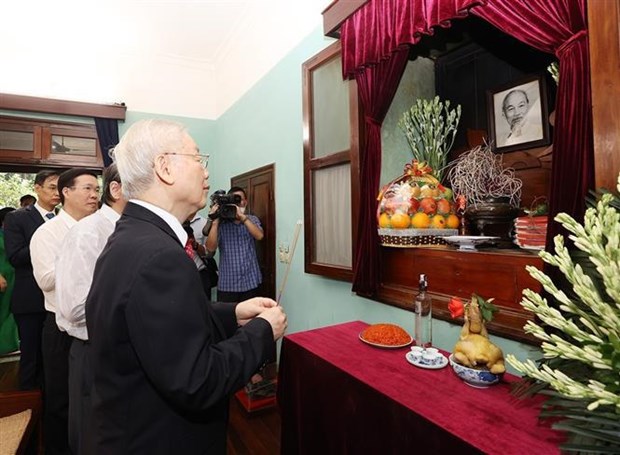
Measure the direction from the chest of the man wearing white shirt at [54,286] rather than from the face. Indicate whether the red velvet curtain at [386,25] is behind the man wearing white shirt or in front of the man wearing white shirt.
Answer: in front

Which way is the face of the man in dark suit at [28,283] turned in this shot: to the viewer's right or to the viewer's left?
to the viewer's right

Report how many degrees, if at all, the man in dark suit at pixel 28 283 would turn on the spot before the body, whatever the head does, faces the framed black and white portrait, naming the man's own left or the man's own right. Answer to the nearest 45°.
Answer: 0° — they already face it

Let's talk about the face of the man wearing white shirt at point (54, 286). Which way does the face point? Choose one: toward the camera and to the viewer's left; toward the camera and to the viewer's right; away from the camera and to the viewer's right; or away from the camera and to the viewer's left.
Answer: toward the camera and to the viewer's right

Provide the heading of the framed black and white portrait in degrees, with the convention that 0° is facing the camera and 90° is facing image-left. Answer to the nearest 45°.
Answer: approximately 45°

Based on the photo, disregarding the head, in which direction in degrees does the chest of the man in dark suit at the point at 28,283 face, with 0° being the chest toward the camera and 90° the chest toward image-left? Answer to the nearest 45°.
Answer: approximately 315°

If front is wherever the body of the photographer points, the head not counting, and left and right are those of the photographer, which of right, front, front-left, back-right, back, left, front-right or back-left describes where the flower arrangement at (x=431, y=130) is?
front-left

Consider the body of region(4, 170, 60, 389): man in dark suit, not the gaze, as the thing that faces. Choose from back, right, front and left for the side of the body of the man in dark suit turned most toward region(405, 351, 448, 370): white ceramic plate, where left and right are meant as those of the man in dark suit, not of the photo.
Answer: front

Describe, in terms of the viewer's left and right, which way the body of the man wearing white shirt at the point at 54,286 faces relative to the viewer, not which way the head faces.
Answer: facing the viewer and to the right of the viewer

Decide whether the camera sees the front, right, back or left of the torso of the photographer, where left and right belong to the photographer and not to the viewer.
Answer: front

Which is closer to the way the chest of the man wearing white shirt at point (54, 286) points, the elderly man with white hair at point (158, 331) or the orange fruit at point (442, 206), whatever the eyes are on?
the orange fruit

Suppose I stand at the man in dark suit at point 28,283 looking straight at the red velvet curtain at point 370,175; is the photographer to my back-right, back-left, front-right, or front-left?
front-left

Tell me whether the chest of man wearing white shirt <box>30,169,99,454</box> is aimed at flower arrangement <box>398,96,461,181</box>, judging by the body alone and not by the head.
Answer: yes

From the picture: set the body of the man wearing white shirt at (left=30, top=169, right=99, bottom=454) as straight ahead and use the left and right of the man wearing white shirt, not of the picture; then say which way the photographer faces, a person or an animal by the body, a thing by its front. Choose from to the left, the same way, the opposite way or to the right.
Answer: to the right

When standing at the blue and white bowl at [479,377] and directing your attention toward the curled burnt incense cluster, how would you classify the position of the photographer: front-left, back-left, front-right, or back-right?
front-left

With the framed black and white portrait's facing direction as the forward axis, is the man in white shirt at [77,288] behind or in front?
in front

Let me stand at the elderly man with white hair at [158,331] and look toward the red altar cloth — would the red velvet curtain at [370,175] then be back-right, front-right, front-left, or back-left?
front-left
